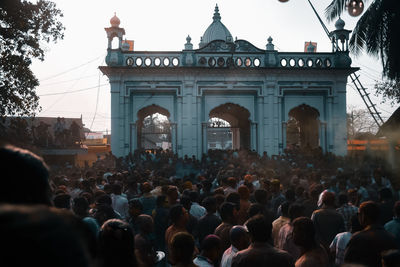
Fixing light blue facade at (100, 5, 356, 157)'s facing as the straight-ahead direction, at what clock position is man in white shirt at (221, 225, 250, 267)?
The man in white shirt is roughly at 12 o'clock from the light blue facade.

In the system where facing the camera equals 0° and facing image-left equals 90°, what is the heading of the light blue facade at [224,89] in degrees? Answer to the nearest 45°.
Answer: approximately 0°

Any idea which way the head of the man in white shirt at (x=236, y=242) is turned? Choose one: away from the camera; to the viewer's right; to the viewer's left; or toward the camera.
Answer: away from the camera

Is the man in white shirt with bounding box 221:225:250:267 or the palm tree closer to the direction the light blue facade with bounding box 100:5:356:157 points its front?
the man in white shirt

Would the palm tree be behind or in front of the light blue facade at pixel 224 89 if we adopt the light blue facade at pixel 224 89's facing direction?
in front

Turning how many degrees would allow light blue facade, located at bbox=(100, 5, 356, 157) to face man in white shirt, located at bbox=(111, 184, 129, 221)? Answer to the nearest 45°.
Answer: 0° — it already faces them
